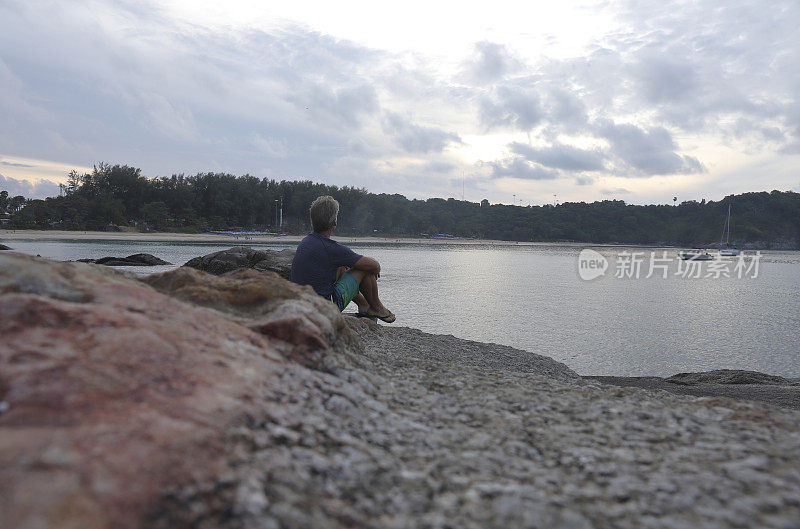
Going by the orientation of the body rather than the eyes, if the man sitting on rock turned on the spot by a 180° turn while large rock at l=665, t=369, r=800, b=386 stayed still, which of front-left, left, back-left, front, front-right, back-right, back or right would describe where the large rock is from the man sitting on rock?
back-left

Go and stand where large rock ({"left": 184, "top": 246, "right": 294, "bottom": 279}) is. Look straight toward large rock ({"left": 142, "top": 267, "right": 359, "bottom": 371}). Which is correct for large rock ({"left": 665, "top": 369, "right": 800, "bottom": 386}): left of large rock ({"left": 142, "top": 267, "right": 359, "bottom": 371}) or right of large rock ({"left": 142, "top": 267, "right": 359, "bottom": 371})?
left

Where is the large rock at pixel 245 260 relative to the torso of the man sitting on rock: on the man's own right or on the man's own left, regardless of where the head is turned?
on the man's own left

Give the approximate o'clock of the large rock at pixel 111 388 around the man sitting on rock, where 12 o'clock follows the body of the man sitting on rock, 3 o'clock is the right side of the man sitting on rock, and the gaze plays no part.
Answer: The large rock is roughly at 5 o'clock from the man sitting on rock.

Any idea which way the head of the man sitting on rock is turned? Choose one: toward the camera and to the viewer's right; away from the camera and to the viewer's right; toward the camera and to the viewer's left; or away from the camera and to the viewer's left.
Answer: away from the camera and to the viewer's right

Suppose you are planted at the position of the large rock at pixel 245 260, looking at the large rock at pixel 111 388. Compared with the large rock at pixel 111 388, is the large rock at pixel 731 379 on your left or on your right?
left

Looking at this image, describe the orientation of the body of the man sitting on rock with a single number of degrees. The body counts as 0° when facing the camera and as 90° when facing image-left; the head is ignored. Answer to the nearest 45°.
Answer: approximately 225°
